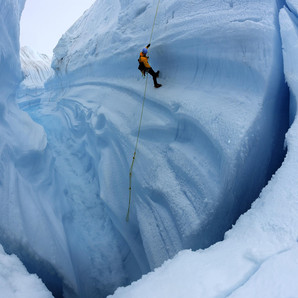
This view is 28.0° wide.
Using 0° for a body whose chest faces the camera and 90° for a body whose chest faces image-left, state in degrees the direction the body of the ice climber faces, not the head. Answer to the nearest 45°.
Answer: approximately 270°
